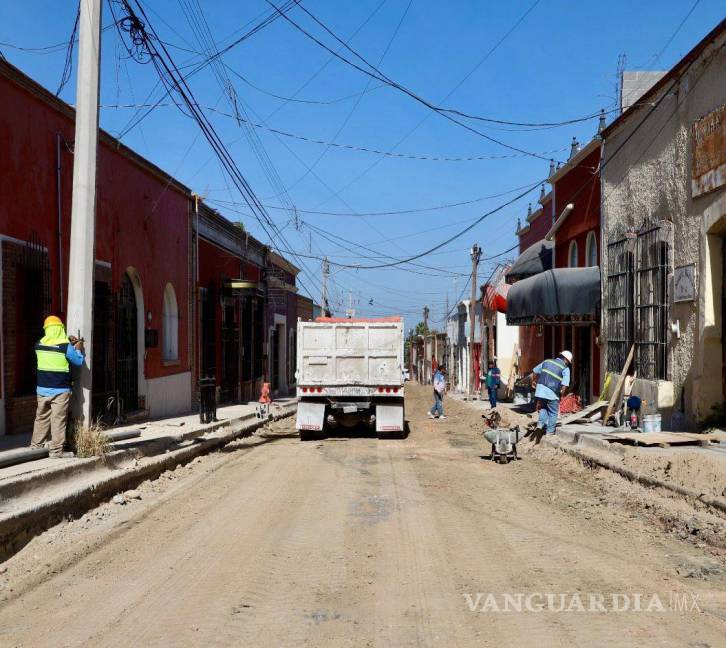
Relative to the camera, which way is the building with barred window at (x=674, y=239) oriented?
to the viewer's left

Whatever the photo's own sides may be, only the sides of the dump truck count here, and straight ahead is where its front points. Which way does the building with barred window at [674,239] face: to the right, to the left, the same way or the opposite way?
to the left

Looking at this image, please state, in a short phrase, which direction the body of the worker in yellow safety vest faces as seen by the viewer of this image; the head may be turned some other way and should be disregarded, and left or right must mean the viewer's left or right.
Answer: facing away from the viewer and to the right of the viewer

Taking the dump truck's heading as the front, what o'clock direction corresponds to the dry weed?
The dry weed is roughly at 7 o'clock from the dump truck.

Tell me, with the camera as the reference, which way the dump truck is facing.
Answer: facing away from the viewer

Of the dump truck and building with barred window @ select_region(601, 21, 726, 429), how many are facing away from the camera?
1
